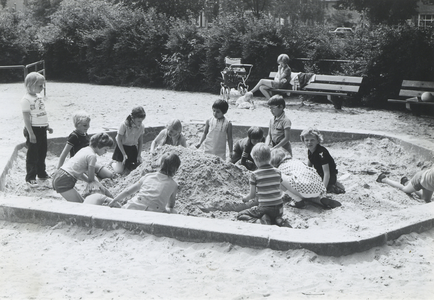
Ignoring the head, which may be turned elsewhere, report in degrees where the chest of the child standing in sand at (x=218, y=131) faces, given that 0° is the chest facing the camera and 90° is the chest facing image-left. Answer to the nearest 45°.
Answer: approximately 0°

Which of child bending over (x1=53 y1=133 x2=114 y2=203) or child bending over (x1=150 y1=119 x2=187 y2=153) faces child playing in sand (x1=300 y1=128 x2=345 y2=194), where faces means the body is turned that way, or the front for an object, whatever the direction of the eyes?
child bending over (x1=53 y1=133 x2=114 y2=203)

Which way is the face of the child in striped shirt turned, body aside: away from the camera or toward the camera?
away from the camera

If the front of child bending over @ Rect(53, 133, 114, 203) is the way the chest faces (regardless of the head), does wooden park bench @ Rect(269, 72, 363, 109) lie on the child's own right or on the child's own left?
on the child's own left

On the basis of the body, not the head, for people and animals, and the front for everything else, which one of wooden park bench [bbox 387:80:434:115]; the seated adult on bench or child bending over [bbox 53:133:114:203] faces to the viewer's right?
the child bending over

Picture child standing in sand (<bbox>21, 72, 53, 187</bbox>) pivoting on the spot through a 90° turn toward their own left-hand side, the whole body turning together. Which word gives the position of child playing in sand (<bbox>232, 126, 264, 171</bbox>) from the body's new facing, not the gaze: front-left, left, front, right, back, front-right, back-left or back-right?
front-right

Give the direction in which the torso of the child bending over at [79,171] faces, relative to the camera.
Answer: to the viewer's right

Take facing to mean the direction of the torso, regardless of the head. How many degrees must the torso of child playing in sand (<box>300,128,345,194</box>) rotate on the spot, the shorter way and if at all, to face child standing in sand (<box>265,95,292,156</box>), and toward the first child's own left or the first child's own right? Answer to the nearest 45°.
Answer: approximately 90° to the first child's own right

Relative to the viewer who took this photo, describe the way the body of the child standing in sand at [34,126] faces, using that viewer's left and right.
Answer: facing the viewer and to the right of the viewer

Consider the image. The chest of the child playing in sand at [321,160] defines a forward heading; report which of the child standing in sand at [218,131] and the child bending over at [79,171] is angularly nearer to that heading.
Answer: the child bending over

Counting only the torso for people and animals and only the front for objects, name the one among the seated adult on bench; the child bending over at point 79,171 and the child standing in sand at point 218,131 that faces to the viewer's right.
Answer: the child bending over

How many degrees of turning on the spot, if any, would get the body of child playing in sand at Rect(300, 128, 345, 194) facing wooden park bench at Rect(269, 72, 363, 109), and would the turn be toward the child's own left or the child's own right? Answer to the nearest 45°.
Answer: approximately 135° to the child's own right

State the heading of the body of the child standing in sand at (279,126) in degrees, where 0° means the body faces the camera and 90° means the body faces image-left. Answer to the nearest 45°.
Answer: approximately 45°

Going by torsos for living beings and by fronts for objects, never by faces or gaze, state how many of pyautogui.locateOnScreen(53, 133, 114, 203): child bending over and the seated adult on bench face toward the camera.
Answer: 0

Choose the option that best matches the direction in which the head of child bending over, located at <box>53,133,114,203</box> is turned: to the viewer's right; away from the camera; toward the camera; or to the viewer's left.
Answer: to the viewer's right
